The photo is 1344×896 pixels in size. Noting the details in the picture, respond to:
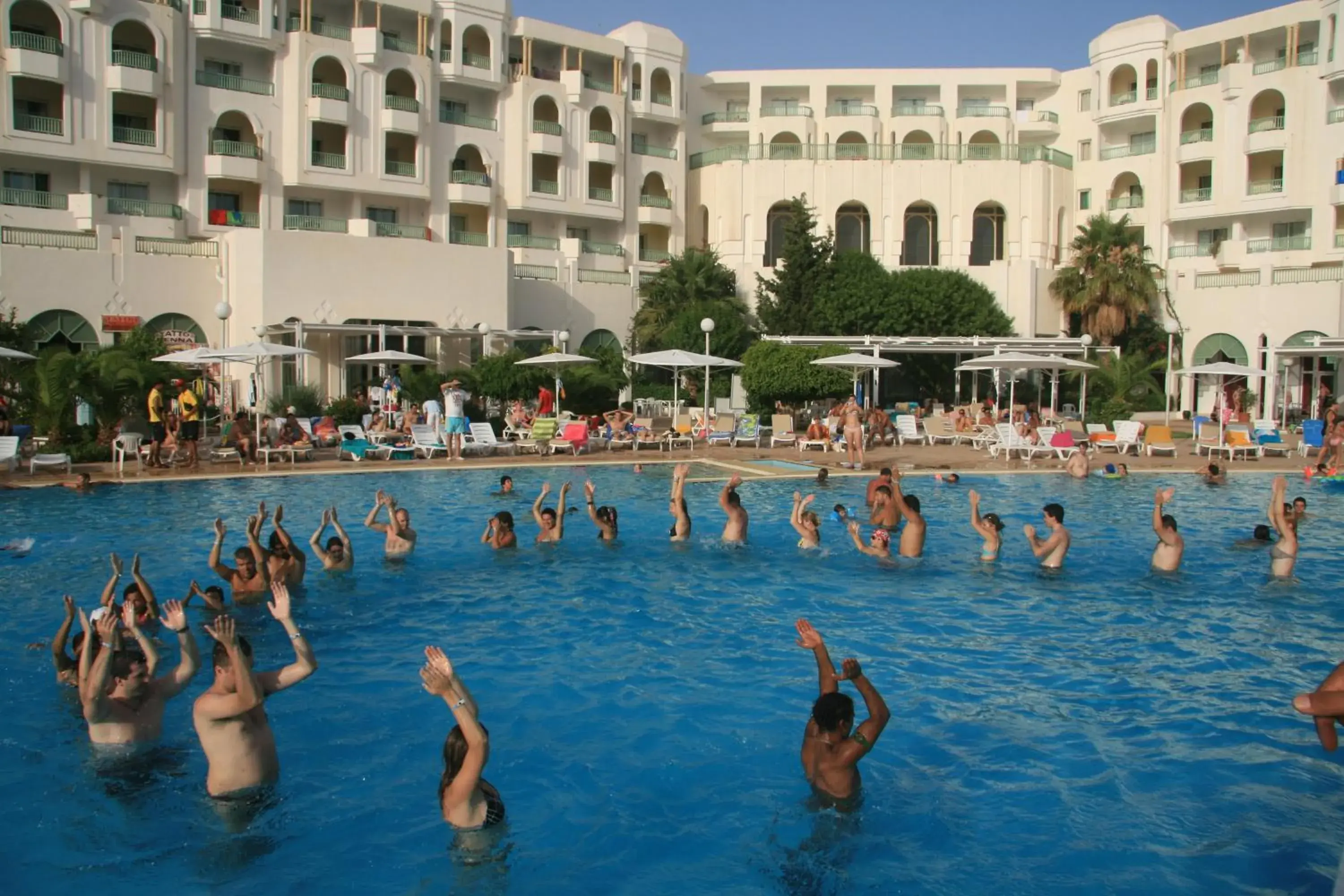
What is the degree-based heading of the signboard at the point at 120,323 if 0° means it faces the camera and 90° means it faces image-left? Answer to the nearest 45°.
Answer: approximately 0°

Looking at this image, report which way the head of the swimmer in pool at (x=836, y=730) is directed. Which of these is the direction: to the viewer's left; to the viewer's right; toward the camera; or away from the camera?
away from the camera

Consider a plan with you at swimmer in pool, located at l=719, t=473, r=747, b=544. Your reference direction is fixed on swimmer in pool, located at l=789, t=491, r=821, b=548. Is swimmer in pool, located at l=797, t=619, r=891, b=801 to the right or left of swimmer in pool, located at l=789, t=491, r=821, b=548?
right

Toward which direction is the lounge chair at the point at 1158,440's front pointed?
toward the camera

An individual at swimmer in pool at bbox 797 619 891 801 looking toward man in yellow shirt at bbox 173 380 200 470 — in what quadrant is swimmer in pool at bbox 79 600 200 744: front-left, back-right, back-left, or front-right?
front-left

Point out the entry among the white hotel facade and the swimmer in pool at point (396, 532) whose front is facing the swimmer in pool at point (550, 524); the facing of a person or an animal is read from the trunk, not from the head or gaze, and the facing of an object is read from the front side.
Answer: the white hotel facade

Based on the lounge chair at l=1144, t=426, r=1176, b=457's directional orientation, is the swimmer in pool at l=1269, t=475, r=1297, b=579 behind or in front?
in front

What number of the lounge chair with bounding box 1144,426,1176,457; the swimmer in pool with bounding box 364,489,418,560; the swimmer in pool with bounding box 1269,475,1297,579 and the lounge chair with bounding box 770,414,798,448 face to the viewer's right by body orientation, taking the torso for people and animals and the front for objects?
0

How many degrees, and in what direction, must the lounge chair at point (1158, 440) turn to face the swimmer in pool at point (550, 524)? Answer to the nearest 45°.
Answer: approximately 45° to its right

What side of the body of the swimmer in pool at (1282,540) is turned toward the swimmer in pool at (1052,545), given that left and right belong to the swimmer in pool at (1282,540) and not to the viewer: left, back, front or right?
front

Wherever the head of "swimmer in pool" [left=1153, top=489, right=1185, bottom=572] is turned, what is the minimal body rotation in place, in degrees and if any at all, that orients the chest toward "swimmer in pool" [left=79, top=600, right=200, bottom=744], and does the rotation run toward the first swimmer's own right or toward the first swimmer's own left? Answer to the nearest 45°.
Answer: approximately 45° to the first swimmer's own left
